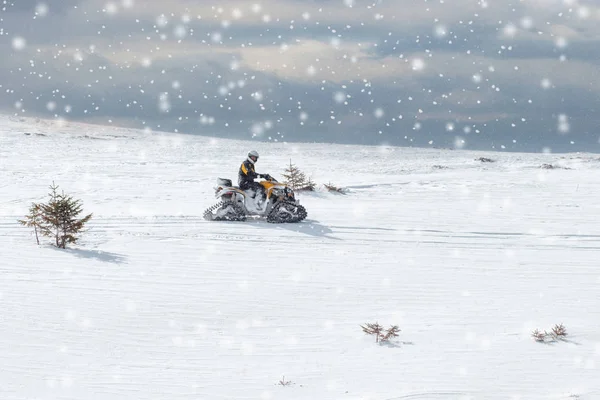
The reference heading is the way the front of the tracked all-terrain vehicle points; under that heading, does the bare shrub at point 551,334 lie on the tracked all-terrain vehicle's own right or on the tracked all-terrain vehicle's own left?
on the tracked all-terrain vehicle's own right

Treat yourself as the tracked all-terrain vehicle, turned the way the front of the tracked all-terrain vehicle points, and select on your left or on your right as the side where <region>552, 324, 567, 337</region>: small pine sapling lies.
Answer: on your right

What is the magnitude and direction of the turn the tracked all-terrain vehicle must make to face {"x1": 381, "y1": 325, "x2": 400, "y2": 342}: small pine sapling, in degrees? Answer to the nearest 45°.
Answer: approximately 90° to its right

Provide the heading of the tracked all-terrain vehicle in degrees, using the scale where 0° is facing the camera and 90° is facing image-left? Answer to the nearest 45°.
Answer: approximately 270°

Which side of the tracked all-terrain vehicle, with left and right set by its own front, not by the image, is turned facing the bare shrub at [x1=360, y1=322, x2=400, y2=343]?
right
